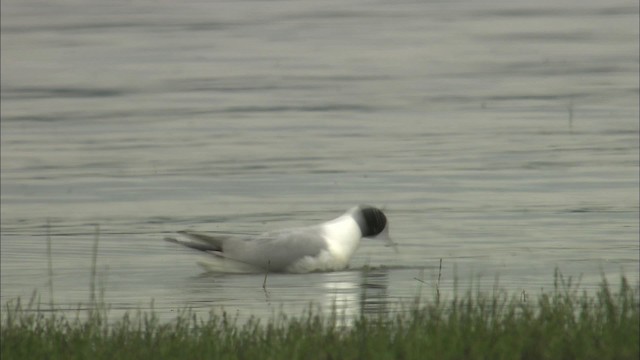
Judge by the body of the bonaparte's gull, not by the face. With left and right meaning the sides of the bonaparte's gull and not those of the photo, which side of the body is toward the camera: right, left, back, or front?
right
